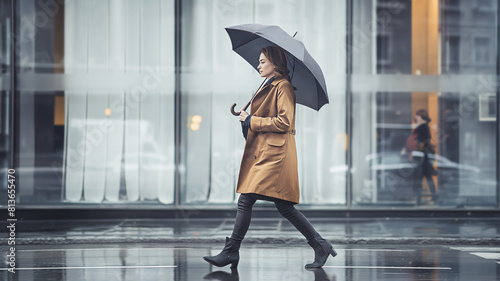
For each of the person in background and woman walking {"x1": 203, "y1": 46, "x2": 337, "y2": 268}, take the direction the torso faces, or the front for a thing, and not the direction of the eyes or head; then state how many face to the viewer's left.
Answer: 2

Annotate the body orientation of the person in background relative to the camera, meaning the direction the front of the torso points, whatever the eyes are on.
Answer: to the viewer's left

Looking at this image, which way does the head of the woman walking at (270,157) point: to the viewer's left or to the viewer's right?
to the viewer's left

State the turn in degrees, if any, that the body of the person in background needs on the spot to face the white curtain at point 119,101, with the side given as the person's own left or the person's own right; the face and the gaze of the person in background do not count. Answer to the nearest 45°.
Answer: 0° — they already face it

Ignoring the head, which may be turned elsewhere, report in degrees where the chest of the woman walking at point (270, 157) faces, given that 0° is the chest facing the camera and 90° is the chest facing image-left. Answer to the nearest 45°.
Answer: approximately 90°

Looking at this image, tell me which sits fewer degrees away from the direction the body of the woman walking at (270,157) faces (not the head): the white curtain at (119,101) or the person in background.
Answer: the white curtain

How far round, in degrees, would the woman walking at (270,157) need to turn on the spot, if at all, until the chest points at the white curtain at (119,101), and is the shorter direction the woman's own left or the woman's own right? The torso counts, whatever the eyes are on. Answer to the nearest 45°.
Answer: approximately 45° to the woman's own right

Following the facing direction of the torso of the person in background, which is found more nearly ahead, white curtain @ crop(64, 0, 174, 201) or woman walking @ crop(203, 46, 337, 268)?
the white curtain
